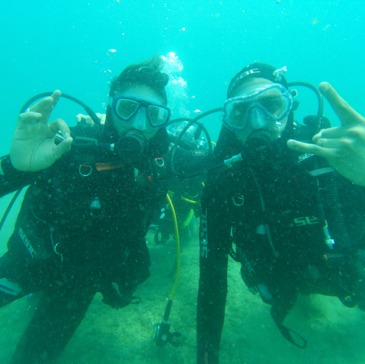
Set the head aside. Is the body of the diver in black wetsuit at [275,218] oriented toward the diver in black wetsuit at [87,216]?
no

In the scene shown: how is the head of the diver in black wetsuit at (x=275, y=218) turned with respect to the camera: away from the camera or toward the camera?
toward the camera

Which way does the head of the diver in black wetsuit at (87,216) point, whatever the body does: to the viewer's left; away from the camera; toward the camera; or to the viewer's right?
toward the camera

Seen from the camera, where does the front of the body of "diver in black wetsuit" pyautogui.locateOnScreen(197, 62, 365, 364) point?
toward the camera
